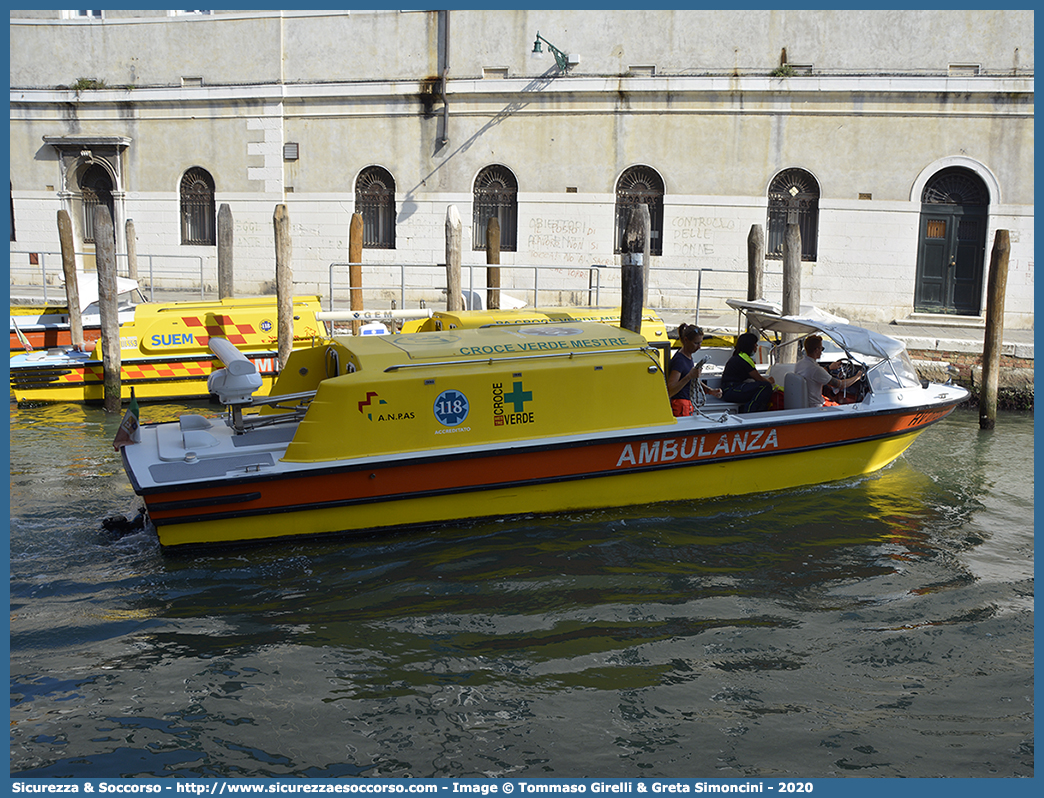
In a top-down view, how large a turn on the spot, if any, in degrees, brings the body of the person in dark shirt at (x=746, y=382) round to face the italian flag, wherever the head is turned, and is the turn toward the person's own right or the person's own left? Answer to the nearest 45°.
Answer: approximately 135° to the person's own right

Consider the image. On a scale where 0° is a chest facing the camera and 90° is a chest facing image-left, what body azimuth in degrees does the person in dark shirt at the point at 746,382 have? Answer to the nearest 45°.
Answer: approximately 270°

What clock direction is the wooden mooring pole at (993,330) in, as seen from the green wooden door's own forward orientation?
The wooden mooring pole is roughly at 12 o'clock from the green wooden door.

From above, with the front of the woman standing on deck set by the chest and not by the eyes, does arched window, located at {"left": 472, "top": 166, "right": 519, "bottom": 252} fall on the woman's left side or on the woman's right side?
on the woman's left side

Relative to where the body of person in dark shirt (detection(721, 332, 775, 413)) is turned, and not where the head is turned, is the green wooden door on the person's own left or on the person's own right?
on the person's own left

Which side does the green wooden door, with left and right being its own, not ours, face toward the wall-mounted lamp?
right

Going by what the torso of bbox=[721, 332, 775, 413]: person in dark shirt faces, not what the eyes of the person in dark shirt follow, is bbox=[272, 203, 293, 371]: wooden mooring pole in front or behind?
behind

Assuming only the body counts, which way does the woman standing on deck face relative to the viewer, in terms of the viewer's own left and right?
facing to the right of the viewer

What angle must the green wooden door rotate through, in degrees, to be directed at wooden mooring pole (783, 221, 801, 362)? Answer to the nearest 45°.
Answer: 0° — it already faces it

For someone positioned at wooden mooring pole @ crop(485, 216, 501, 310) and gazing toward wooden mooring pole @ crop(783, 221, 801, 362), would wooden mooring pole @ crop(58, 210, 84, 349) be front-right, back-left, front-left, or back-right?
back-right

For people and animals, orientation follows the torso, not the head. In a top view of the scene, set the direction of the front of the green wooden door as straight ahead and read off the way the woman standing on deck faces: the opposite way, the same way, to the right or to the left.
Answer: to the left
